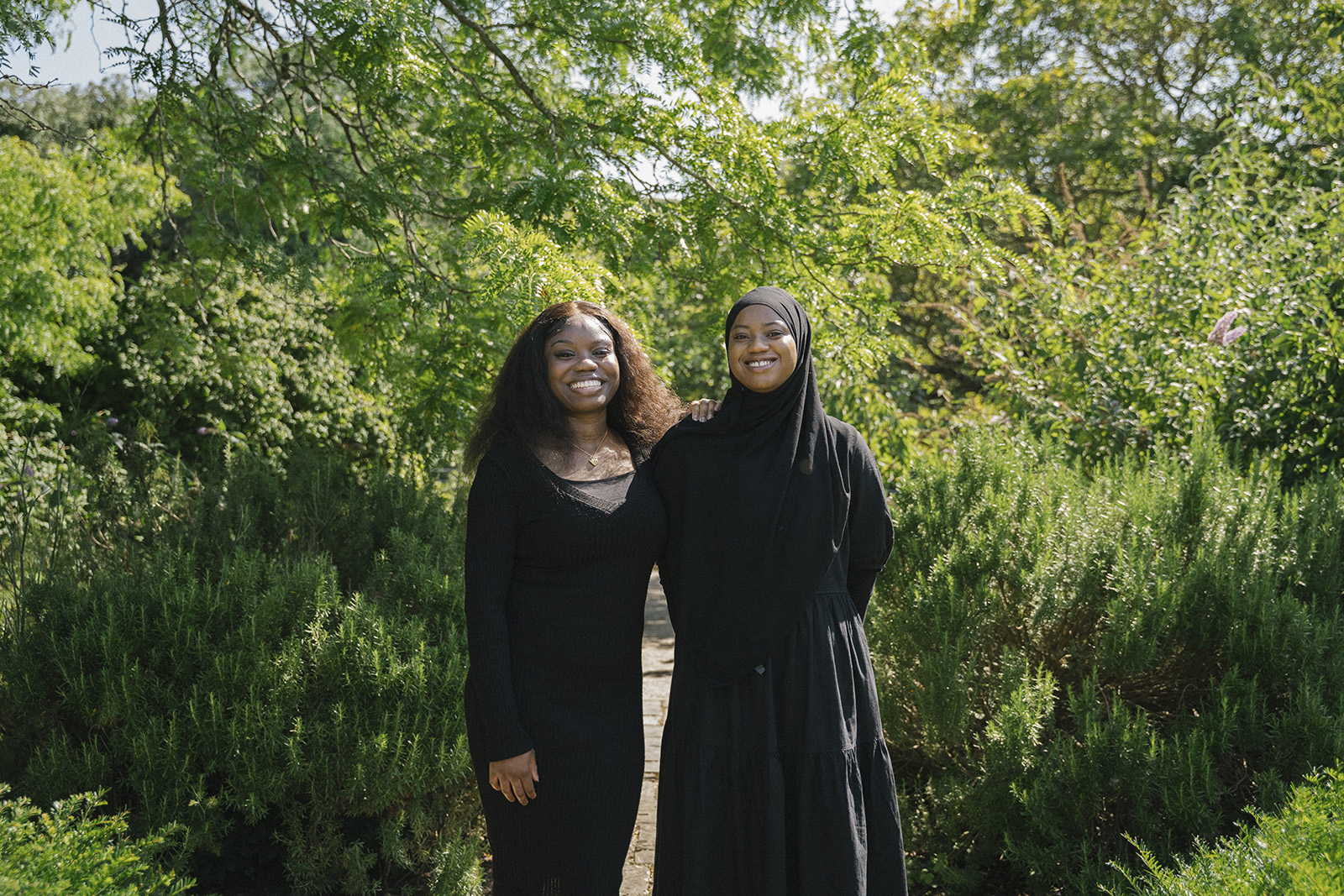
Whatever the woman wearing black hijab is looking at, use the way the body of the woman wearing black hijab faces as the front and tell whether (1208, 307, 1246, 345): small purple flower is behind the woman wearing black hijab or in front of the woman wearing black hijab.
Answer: behind

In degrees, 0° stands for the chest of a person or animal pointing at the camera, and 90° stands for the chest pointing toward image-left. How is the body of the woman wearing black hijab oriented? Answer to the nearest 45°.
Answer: approximately 0°

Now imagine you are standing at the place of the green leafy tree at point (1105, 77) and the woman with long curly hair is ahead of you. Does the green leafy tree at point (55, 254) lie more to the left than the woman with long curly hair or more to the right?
right

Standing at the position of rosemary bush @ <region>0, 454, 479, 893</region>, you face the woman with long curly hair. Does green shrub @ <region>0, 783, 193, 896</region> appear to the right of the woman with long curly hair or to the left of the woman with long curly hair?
right

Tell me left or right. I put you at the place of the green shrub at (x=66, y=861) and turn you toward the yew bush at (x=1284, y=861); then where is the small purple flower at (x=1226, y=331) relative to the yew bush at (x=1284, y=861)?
left

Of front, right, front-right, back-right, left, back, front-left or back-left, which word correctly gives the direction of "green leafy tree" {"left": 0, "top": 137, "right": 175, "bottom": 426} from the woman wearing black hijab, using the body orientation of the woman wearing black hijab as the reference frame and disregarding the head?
back-right

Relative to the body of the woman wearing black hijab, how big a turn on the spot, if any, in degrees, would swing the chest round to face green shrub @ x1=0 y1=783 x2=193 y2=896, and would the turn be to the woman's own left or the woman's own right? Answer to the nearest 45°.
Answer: approximately 90° to the woman's own right
